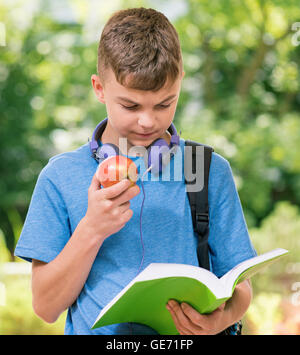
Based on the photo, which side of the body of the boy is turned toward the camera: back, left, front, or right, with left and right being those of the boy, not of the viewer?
front
